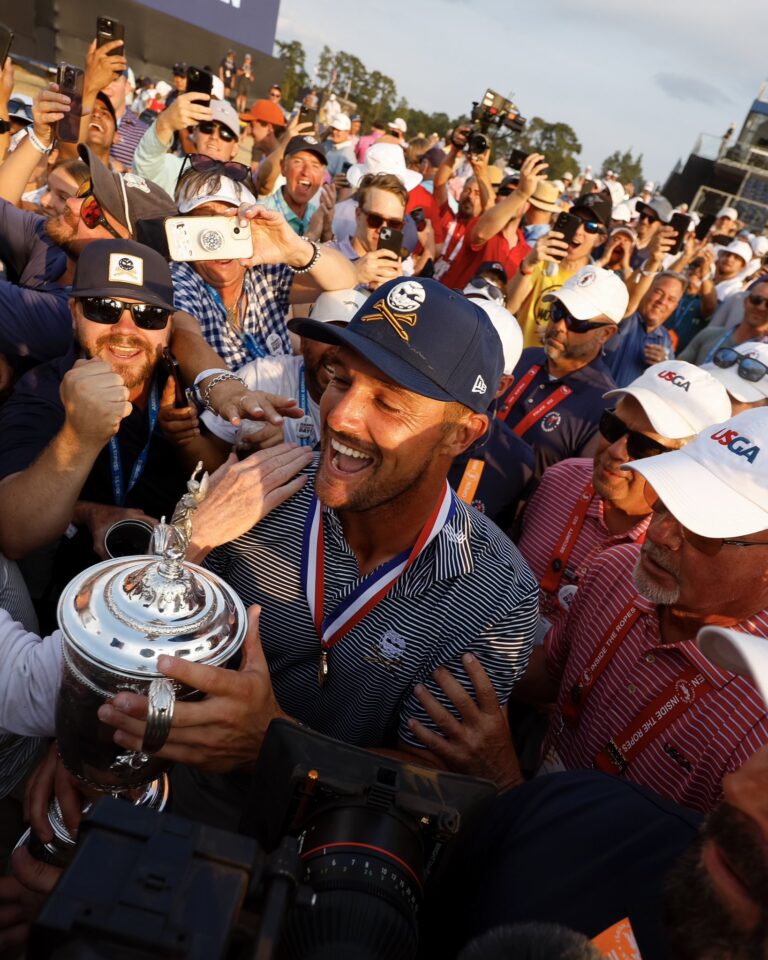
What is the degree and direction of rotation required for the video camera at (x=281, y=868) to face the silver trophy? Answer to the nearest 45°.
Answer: approximately 45° to its left

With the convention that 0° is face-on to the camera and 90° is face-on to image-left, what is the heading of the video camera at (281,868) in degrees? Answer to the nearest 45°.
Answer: approximately 180°
